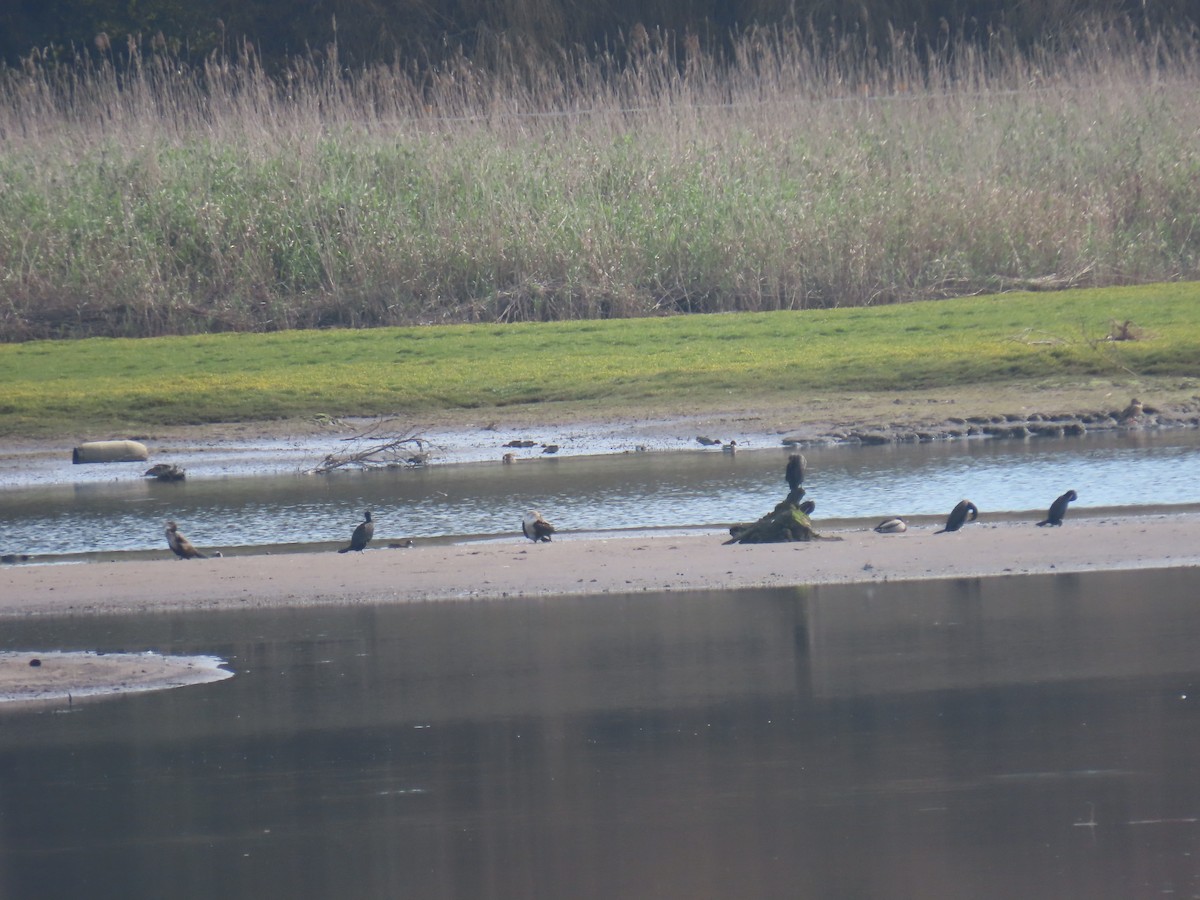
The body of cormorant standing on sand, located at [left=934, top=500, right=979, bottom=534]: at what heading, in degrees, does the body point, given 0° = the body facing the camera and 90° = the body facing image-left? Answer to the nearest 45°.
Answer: approximately 270°

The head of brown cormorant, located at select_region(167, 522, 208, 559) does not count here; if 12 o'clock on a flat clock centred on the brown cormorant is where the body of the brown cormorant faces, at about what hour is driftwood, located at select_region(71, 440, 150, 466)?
The driftwood is roughly at 3 o'clock from the brown cormorant.

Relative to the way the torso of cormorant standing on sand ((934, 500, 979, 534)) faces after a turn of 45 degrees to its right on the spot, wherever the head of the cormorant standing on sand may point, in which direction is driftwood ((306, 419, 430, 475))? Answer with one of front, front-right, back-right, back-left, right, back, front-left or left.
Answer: back

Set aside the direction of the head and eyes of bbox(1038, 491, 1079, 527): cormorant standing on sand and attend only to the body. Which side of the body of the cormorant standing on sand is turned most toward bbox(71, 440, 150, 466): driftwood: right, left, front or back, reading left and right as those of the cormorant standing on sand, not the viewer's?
back

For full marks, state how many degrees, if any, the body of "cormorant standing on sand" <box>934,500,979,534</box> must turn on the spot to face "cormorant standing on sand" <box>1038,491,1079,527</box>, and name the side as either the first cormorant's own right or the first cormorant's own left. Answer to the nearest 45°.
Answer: approximately 45° to the first cormorant's own left

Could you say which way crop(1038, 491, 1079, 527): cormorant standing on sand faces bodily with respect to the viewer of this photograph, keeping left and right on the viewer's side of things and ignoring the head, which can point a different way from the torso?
facing to the right of the viewer

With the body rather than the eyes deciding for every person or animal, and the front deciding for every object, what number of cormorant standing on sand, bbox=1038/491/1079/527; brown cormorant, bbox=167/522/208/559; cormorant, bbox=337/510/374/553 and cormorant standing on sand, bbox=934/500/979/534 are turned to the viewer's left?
1

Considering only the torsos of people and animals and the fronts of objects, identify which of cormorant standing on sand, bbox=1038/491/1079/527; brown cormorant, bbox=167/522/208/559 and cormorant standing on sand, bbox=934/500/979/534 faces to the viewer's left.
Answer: the brown cormorant

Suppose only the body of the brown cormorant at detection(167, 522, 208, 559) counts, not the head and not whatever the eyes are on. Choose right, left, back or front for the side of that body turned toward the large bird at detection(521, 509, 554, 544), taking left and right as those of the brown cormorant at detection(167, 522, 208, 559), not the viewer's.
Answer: back

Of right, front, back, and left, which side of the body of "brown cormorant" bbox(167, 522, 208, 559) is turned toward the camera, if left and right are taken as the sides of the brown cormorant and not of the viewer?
left
